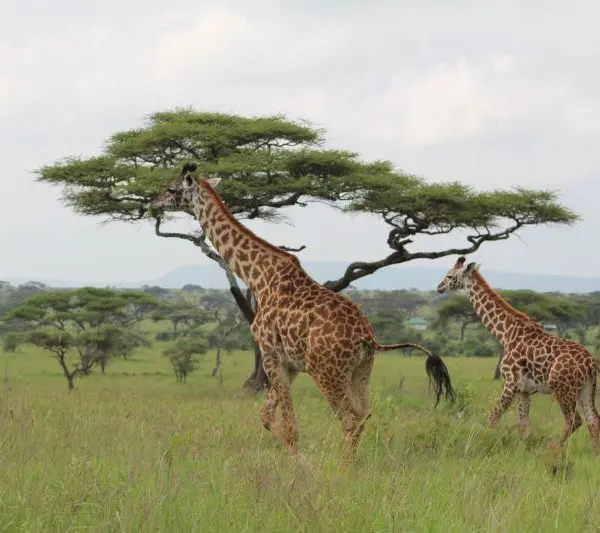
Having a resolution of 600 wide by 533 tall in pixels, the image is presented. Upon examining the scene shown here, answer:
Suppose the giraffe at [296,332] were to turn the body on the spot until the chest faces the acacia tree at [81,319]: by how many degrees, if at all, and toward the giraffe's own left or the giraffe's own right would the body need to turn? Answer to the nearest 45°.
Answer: approximately 45° to the giraffe's own right

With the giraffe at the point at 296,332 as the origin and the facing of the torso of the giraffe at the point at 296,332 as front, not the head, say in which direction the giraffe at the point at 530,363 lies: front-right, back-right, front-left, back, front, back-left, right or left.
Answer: right

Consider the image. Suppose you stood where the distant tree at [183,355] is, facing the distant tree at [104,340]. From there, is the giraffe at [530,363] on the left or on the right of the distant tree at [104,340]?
left

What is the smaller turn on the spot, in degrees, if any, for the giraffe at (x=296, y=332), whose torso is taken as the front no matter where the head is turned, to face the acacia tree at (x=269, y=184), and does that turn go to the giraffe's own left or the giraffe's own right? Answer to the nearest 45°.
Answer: approximately 45° to the giraffe's own right

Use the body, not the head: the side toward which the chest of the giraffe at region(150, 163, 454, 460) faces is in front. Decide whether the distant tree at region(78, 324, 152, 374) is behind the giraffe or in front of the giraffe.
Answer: in front

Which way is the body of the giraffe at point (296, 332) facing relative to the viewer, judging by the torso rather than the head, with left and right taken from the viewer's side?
facing away from the viewer and to the left of the viewer

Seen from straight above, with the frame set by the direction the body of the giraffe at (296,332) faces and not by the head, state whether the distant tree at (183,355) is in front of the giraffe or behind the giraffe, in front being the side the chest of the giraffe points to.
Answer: in front
